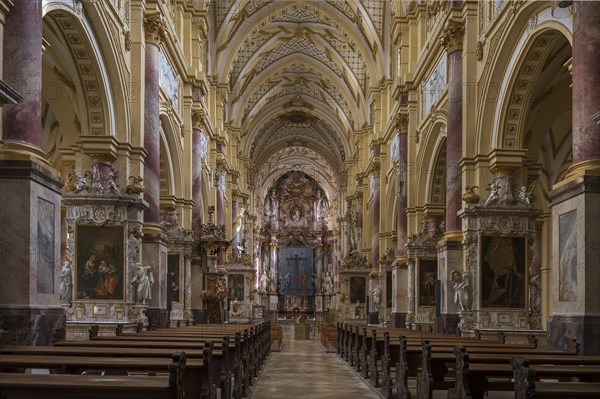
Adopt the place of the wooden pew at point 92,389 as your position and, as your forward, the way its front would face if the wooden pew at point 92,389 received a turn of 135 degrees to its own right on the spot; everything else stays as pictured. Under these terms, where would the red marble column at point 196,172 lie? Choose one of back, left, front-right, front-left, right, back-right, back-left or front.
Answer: back-left

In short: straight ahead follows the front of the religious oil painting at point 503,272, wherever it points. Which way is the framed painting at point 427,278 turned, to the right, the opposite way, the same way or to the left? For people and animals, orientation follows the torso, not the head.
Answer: the same way

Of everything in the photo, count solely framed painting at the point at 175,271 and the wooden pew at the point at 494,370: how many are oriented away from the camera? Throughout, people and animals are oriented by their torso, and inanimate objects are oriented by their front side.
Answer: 1

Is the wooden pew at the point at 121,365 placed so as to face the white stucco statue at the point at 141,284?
yes

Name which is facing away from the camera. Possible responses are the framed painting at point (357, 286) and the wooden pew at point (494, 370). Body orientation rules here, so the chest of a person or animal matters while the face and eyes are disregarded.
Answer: the wooden pew

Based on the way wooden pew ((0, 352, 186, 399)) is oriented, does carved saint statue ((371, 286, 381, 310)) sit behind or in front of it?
in front

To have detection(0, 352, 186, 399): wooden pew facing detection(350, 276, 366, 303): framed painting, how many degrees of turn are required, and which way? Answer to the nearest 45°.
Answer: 0° — it already faces it

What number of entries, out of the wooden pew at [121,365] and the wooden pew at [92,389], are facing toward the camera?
0

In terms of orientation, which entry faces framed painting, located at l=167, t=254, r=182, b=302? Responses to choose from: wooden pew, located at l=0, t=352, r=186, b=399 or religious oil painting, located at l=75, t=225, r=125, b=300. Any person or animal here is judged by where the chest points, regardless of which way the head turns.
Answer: the wooden pew

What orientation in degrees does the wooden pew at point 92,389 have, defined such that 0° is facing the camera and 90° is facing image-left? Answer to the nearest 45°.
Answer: approximately 180°
